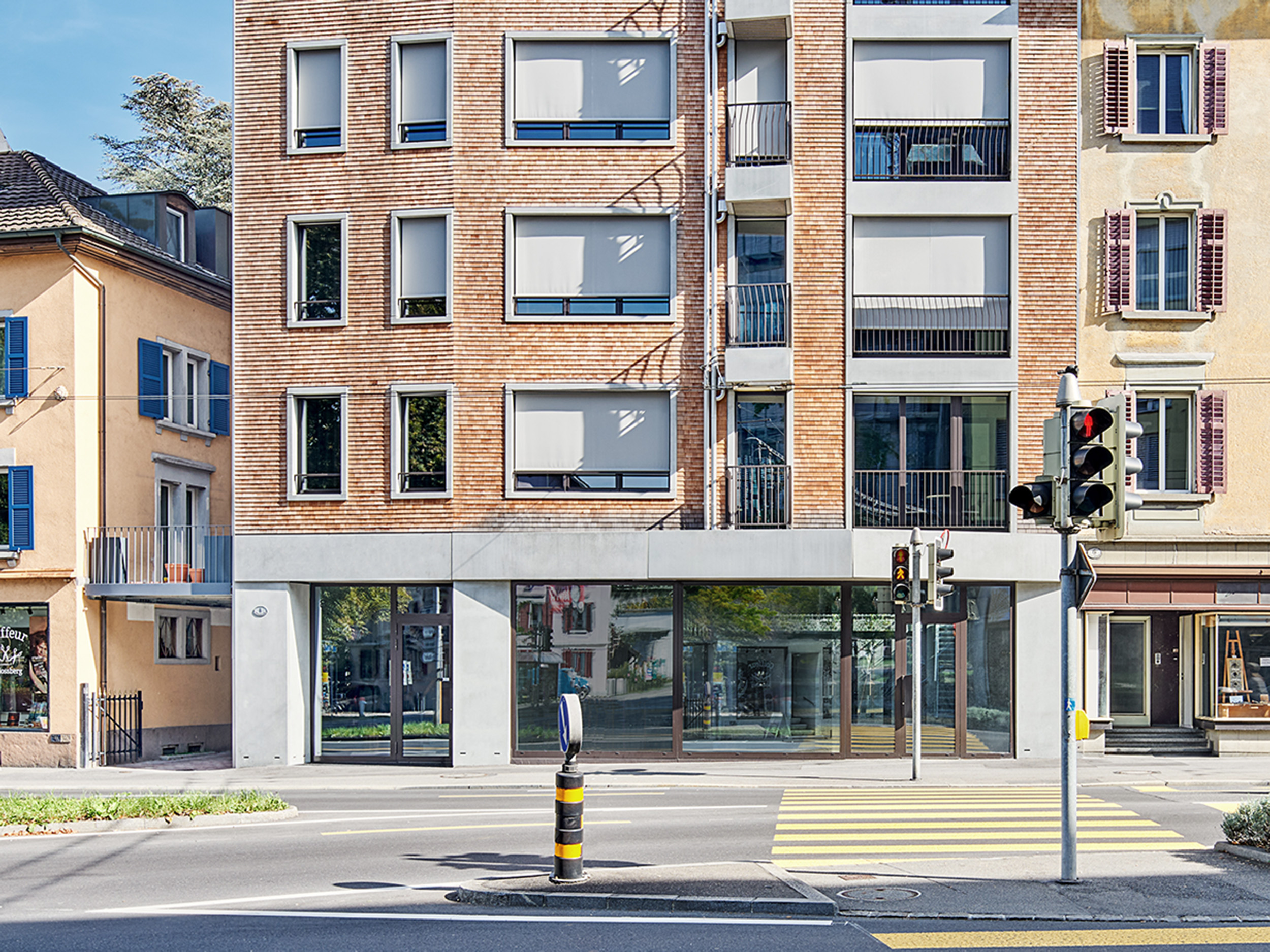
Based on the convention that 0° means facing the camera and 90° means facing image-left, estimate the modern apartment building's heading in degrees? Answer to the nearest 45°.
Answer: approximately 0°

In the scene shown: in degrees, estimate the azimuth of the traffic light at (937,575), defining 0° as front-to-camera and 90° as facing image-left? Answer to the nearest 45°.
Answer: approximately 270°

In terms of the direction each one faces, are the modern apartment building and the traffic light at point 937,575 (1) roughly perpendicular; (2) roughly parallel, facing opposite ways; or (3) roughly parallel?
roughly perpendicular

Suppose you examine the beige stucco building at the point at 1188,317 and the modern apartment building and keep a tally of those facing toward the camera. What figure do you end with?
2

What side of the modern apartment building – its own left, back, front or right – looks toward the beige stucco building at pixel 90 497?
right

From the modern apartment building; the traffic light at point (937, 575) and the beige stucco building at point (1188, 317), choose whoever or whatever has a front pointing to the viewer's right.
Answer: the traffic light

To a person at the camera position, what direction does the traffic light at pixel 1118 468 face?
facing to the right of the viewer

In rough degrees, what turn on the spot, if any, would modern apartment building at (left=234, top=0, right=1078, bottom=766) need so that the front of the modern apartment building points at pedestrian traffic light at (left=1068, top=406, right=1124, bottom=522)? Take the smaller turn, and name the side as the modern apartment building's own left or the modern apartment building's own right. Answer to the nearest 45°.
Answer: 0° — it already faces it

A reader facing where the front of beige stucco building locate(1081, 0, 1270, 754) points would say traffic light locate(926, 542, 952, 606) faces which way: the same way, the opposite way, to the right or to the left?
to the left
